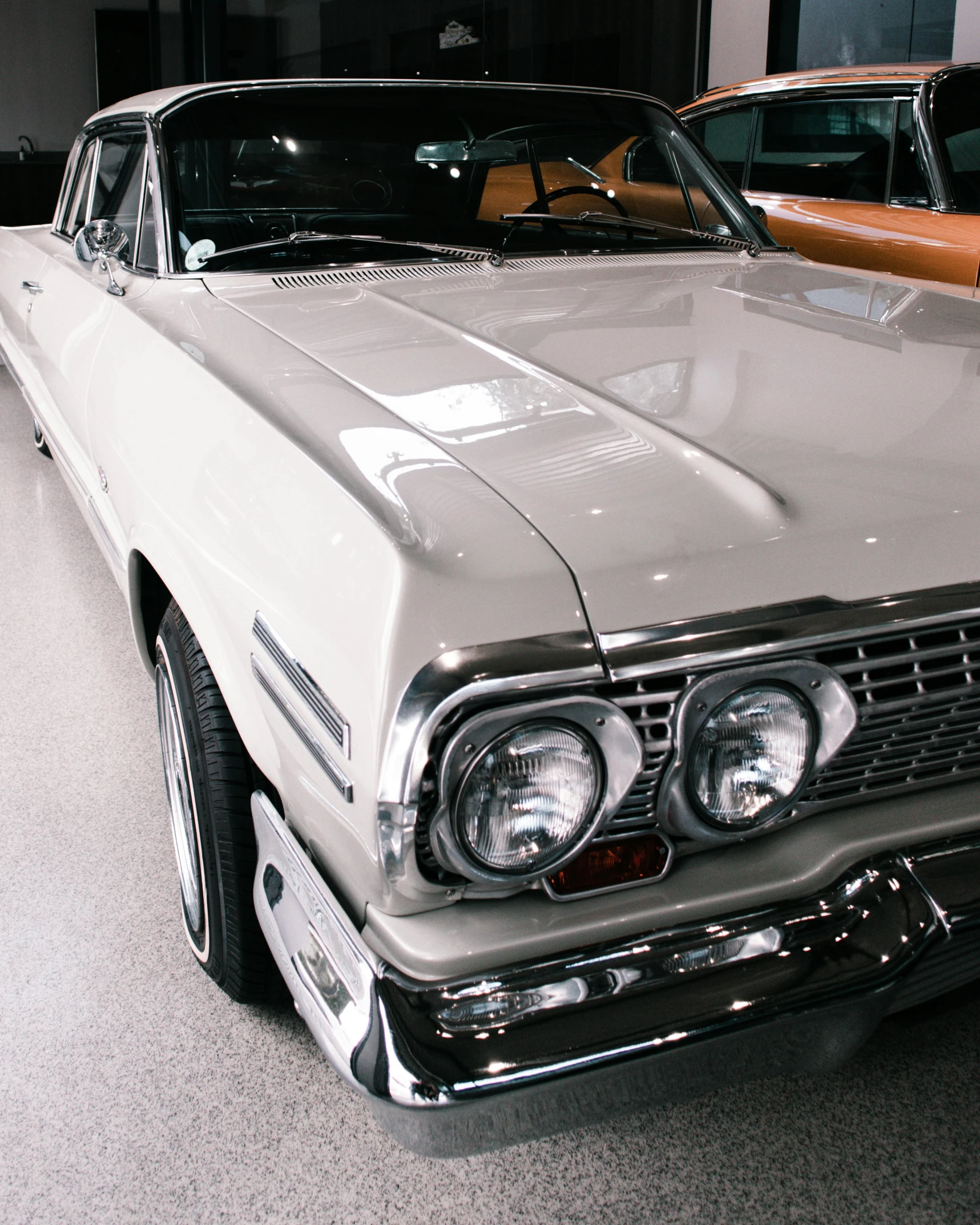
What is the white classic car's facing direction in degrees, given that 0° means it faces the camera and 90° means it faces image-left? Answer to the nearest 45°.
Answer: approximately 315°

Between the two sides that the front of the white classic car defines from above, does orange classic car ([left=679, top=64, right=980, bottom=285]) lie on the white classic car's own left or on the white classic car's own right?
on the white classic car's own left
